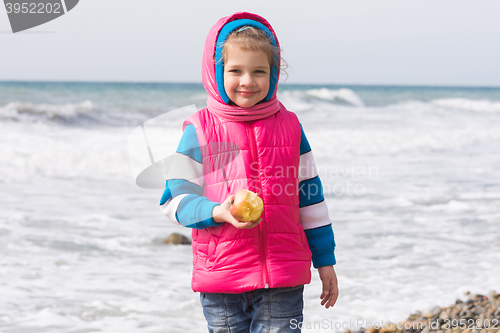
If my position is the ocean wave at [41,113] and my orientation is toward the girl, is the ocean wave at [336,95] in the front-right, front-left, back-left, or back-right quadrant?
back-left

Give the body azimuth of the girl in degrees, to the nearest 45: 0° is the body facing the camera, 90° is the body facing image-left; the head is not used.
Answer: approximately 0°

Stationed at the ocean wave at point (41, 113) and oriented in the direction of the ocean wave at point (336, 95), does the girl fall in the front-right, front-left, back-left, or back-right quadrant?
back-right

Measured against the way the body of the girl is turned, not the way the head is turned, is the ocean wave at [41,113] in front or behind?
behind

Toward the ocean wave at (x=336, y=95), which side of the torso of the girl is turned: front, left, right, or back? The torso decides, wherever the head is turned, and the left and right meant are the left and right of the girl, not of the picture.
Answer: back
